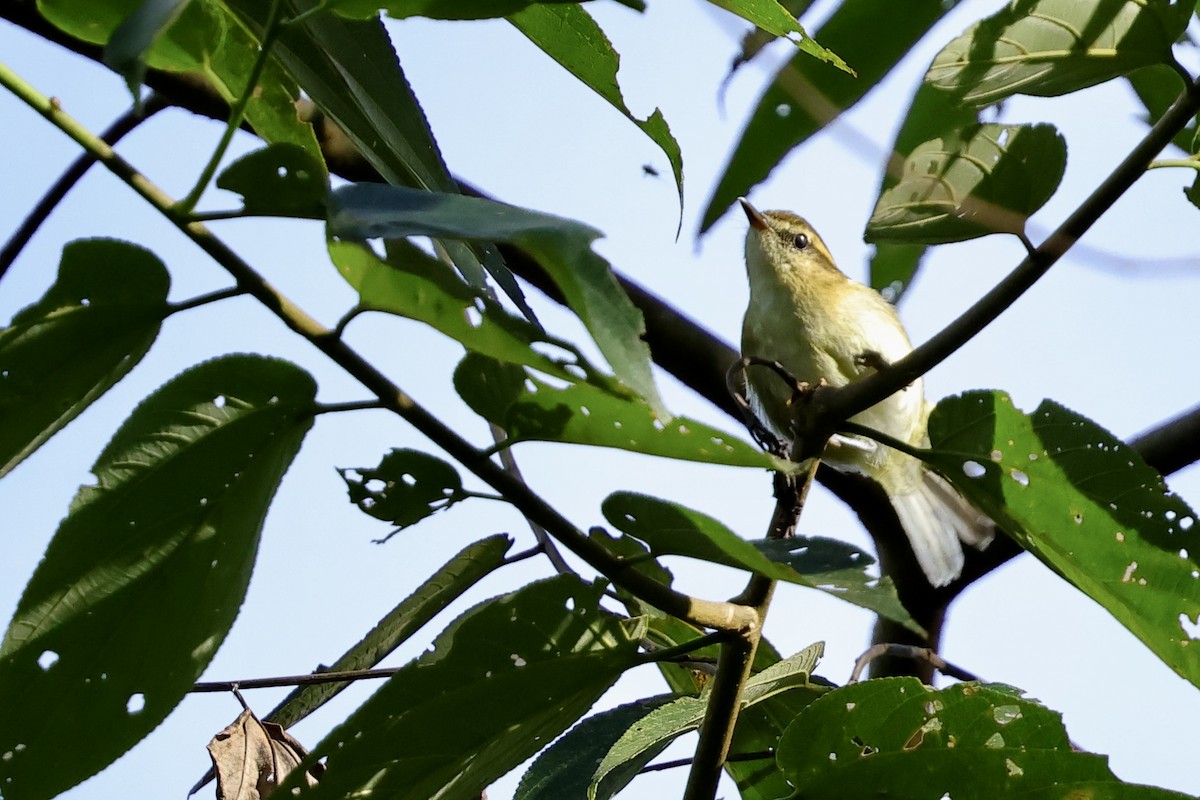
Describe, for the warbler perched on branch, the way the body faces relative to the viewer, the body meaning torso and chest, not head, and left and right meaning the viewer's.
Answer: facing the viewer and to the left of the viewer

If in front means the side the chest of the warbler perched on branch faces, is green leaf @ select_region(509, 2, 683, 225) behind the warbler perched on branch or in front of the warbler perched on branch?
in front
